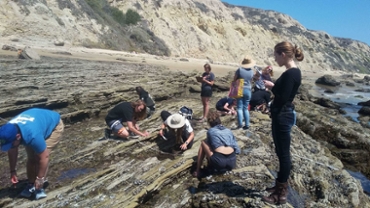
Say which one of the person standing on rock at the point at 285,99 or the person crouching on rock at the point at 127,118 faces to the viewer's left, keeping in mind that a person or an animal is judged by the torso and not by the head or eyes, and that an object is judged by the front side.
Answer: the person standing on rock

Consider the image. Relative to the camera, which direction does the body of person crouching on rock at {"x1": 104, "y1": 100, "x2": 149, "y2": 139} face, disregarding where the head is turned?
to the viewer's right

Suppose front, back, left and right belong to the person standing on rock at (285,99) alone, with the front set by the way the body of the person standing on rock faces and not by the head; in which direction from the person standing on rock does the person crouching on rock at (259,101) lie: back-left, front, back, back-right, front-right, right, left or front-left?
right

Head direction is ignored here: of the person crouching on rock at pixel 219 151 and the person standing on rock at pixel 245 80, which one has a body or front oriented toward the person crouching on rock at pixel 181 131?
the person crouching on rock at pixel 219 151

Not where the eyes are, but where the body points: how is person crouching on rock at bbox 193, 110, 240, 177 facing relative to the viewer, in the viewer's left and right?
facing away from the viewer and to the left of the viewer

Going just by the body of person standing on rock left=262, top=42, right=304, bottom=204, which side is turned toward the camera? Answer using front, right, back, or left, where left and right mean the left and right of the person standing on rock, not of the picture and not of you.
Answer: left

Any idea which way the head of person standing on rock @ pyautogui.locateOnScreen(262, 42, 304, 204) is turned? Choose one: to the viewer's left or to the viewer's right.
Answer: to the viewer's left

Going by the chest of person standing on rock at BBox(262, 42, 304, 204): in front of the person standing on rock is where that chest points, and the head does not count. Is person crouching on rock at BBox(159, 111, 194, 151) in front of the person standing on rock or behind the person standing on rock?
in front

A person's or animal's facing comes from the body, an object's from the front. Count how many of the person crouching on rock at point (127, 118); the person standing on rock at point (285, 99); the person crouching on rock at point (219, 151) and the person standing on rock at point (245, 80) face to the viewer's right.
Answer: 1
